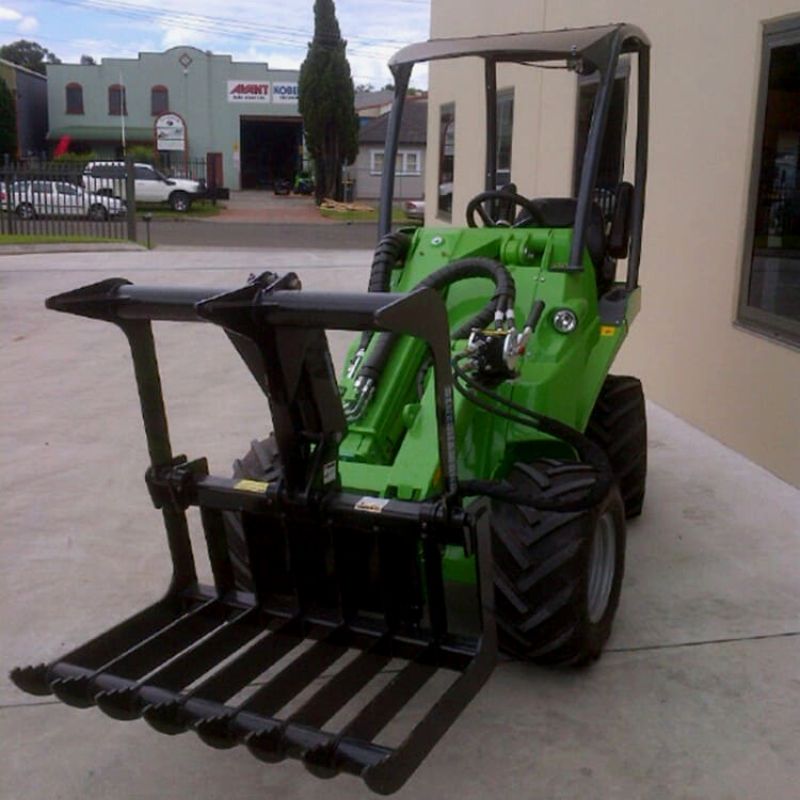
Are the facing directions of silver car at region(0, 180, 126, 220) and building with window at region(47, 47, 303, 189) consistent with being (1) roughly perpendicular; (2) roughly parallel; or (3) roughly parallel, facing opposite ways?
roughly perpendicular

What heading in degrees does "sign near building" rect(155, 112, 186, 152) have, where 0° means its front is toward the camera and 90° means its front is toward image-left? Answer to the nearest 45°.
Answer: approximately 0°

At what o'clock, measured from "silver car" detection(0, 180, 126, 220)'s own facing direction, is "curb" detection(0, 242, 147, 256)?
The curb is roughly at 3 o'clock from the silver car.

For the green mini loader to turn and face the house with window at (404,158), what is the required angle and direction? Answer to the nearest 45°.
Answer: approximately 135° to its right

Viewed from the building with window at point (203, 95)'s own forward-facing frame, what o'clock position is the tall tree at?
The tall tree is roughly at 11 o'clock from the building with window.

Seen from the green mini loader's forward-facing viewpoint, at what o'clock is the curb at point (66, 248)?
The curb is roughly at 4 o'clock from the green mini loader.

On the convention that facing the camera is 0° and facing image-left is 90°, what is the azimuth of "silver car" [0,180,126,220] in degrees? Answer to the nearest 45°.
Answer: approximately 270°

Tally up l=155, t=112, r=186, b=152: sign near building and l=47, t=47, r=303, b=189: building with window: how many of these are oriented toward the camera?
2

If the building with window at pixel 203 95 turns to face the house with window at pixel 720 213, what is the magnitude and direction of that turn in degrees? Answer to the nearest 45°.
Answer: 0° — it already faces it

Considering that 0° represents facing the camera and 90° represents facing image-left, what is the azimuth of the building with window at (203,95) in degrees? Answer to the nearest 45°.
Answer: approximately 0°
